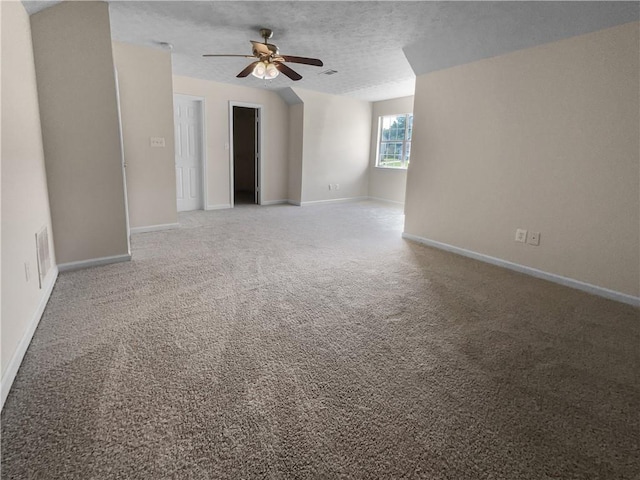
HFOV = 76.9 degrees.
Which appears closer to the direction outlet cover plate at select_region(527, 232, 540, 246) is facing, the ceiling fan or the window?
the ceiling fan

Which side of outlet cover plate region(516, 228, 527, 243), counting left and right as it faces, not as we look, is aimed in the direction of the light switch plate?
right

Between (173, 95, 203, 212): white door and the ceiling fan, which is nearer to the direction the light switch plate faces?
the ceiling fan

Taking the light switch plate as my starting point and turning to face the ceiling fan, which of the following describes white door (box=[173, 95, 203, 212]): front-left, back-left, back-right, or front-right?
back-left

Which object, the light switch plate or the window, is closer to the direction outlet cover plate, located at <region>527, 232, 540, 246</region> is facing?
the light switch plate
